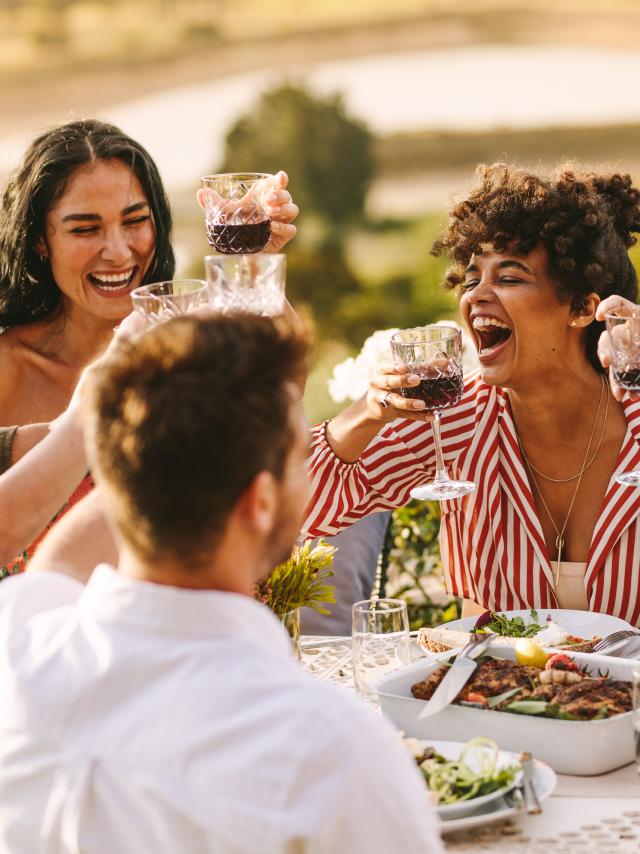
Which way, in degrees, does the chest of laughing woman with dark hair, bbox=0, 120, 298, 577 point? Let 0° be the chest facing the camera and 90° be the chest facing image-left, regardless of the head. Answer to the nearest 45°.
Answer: approximately 315°

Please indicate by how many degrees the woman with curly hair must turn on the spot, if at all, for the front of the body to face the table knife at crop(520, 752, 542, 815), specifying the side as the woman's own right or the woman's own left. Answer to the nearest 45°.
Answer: approximately 45° to the woman's own left

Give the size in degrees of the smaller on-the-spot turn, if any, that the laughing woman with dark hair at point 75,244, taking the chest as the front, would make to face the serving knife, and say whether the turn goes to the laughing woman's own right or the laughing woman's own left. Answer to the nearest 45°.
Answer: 0° — they already face it

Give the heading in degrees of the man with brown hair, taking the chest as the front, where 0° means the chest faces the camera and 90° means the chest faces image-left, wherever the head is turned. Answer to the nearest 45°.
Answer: approximately 225°

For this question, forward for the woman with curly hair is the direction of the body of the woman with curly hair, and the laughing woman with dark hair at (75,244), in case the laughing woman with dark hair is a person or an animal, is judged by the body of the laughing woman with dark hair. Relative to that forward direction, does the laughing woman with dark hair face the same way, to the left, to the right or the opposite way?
to the left

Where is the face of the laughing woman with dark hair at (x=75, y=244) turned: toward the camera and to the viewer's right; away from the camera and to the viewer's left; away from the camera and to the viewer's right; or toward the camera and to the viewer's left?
toward the camera and to the viewer's right
